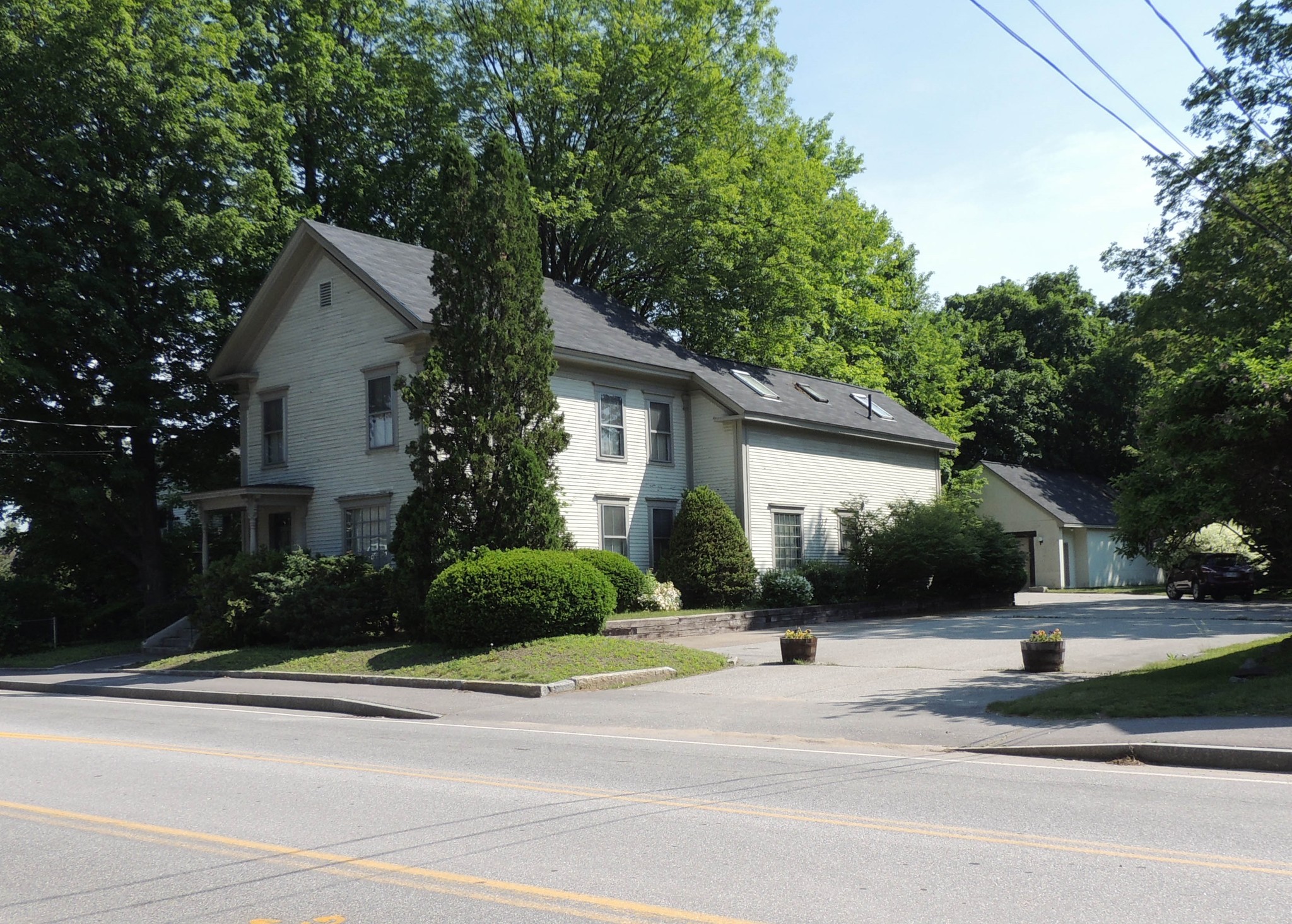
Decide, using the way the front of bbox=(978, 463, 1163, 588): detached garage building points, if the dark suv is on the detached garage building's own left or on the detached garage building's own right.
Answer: on the detached garage building's own left

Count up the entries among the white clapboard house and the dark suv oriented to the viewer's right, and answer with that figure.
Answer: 0

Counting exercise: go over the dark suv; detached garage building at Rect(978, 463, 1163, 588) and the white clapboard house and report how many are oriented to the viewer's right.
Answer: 0

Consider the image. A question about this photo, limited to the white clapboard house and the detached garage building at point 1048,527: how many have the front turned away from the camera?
0

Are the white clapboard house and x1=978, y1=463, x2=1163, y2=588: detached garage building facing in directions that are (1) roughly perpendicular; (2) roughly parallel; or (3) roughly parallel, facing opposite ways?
roughly parallel

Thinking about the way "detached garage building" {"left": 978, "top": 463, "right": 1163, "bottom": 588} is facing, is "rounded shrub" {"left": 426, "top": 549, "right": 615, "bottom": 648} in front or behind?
in front

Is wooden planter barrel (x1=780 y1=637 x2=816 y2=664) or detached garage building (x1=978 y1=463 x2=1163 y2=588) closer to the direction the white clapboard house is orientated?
the wooden planter barrel

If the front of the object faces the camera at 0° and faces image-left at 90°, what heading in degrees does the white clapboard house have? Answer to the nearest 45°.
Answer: approximately 45°

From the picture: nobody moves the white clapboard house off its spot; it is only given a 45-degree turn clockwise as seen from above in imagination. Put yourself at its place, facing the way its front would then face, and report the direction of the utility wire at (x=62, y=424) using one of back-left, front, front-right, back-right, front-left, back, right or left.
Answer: front
